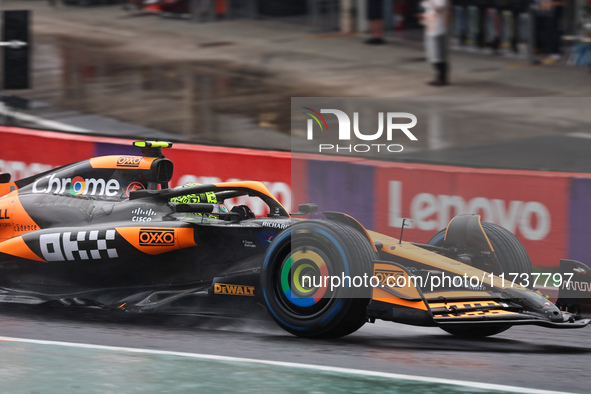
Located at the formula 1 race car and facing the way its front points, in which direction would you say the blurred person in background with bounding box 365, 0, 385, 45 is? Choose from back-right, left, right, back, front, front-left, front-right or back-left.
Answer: back-left
